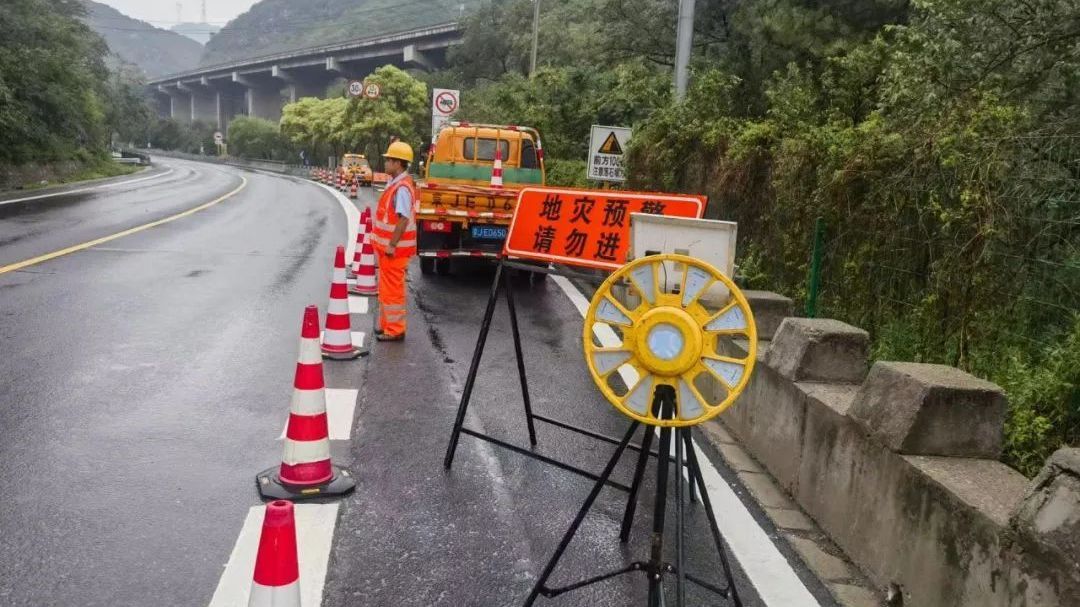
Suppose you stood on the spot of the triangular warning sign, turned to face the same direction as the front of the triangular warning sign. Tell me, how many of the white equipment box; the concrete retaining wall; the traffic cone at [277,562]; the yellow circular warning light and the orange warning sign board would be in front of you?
5

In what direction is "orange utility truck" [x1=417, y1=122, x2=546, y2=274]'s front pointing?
away from the camera

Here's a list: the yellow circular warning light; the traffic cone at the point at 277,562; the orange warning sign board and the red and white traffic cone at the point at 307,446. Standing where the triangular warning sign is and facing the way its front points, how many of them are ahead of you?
4

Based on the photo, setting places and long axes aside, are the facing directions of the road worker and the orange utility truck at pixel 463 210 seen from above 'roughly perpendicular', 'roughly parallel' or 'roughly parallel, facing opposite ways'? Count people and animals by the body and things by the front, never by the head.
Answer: roughly perpendicular

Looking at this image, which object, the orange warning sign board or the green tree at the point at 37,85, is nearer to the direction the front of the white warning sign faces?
the orange warning sign board

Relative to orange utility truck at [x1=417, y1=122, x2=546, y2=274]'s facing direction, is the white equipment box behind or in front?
behind

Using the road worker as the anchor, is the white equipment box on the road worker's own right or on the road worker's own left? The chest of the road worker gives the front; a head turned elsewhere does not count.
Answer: on the road worker's own left

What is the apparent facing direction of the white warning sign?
toward the camera

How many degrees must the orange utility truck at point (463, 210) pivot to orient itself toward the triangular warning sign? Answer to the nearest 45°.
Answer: approximately 45° to its right

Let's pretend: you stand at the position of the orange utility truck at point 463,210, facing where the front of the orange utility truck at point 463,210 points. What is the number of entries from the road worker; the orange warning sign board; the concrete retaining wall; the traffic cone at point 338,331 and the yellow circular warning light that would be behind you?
5

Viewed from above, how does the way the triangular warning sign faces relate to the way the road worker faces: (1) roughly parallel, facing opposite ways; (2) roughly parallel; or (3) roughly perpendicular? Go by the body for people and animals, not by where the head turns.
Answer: roughly perpendicular

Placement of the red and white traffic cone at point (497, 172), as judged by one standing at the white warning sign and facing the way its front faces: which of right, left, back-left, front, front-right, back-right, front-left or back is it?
front-right

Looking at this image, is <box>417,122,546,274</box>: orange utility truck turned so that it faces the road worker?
no

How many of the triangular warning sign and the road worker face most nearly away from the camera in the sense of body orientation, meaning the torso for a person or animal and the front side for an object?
0

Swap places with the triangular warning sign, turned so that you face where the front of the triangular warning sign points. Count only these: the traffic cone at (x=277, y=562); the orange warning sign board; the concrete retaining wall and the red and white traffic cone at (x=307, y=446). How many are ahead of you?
4

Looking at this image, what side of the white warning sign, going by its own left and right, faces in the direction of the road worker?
front

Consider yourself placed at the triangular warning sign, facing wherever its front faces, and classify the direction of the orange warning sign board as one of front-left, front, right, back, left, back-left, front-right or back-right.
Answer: front
